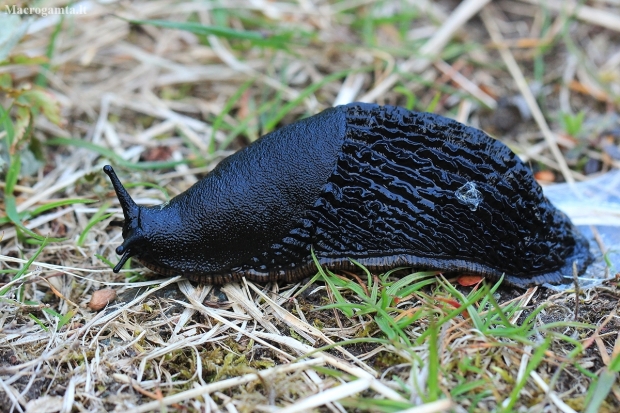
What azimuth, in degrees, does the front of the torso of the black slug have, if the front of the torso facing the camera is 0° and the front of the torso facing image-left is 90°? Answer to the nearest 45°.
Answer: approximately 90°
